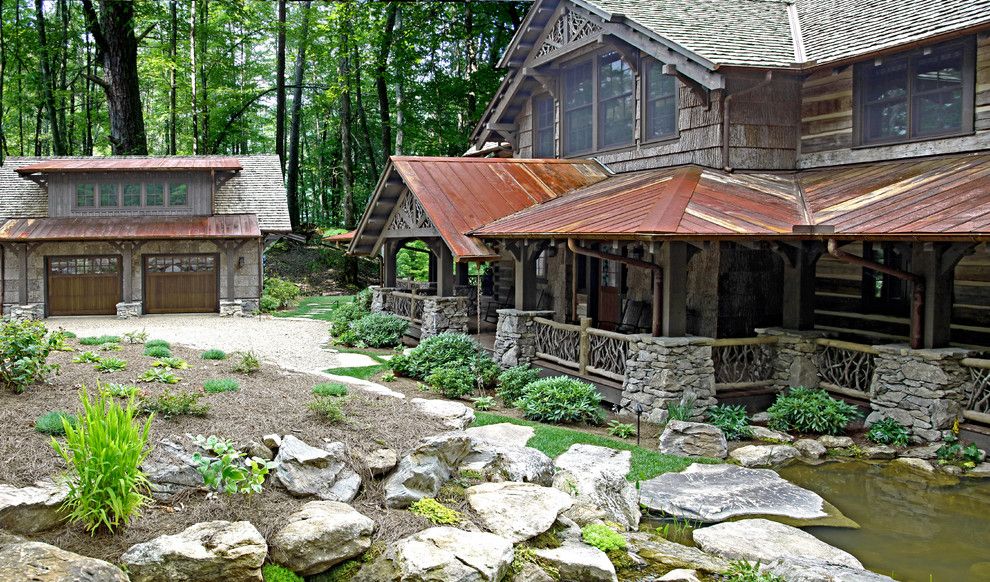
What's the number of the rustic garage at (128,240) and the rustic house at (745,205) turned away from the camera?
0

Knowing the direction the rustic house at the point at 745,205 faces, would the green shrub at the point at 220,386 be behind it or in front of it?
in front

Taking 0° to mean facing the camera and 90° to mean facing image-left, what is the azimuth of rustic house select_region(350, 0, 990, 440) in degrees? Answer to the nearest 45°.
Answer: approximately 45°

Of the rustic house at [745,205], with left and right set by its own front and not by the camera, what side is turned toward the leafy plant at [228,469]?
front

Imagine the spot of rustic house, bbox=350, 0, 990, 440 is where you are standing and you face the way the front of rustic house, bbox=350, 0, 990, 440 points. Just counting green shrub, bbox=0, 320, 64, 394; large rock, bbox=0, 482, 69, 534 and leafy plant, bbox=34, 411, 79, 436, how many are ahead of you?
3

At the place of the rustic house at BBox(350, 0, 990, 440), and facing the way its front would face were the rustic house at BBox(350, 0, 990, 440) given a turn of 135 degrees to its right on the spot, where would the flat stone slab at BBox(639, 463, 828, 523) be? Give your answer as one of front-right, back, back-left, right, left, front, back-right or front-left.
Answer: back

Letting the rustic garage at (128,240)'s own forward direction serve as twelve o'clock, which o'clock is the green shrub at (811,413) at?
The green shrub is roughly at 11 o'clock from the rustic garage.

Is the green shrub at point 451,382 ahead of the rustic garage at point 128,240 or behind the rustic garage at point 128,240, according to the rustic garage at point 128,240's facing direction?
ahead

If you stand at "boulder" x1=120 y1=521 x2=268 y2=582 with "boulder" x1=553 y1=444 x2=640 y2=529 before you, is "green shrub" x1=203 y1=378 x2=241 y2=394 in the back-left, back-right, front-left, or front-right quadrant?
front-left

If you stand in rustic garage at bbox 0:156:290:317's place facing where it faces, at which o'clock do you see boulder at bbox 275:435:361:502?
The boulder is roughly at 12 o'clock from the rustic garage.

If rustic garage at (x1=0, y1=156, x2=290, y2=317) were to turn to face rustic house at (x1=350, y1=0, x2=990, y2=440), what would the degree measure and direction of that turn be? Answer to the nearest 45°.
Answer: approximately 45° to its left

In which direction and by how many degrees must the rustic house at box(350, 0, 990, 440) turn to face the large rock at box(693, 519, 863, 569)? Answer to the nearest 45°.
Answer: approximately 45° to its left

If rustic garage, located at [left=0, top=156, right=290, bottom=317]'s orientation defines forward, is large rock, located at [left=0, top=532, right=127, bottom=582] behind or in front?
in front

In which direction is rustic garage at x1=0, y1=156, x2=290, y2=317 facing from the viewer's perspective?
toward the camera

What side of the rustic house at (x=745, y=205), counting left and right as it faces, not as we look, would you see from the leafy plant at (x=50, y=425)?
front

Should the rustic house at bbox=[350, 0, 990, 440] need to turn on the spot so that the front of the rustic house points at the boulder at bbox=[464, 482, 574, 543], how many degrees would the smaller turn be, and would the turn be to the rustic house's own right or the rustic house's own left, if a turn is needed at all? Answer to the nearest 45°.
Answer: approximately 45° to the rustic house's own left
